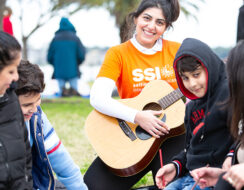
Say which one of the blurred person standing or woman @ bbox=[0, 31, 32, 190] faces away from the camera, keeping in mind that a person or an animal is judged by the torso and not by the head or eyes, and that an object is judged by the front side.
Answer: the blurred person standing

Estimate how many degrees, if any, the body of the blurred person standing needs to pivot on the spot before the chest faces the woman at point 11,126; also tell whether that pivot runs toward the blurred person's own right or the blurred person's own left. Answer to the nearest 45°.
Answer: approximately 180°

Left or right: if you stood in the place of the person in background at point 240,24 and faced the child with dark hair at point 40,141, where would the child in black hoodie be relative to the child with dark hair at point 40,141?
left

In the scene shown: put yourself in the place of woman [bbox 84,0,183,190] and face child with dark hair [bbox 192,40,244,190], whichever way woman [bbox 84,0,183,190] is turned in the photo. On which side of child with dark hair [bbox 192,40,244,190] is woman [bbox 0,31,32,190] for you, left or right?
right

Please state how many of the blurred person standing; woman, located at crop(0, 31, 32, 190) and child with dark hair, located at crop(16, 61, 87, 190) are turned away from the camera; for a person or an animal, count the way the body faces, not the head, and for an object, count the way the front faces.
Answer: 1

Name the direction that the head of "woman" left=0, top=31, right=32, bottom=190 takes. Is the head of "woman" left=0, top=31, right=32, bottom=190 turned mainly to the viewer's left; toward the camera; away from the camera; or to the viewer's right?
to the viewer's right

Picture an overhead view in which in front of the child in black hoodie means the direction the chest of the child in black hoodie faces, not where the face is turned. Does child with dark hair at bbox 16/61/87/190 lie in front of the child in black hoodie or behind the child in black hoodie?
in front

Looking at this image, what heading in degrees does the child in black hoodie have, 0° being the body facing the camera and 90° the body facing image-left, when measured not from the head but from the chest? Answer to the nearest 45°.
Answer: approximately 45°

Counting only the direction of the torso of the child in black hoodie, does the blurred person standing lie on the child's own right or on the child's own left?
on the child's own right

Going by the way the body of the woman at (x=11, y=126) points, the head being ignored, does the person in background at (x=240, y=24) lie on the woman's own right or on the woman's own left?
on the woman's own left

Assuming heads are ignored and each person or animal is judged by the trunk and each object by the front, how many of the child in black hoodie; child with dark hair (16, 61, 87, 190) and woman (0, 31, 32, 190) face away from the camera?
0

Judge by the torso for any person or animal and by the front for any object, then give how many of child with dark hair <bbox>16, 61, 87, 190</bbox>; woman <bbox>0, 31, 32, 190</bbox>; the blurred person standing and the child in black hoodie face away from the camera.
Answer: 1

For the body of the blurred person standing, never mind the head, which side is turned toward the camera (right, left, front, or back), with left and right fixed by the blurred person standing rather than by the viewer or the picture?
back
